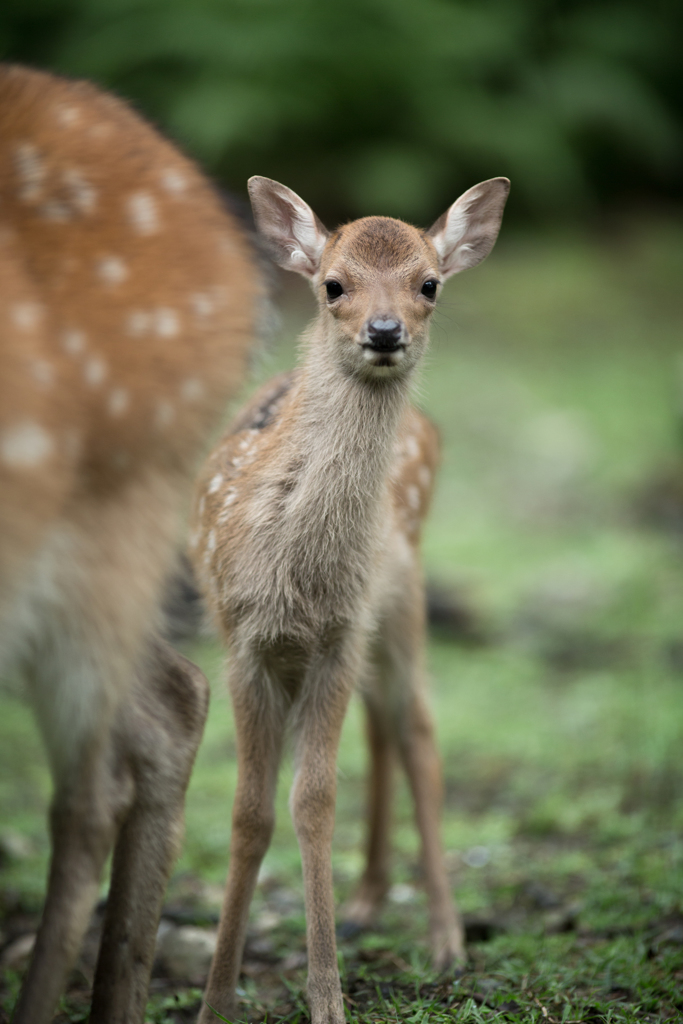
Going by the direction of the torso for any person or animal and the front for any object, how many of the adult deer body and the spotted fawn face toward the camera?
1

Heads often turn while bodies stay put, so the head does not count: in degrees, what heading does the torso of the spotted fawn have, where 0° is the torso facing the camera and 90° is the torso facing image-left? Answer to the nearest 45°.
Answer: approximately 0°

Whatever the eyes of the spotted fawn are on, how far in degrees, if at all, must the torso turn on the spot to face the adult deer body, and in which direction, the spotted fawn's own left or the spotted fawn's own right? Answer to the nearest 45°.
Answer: approximately 45° to the spotted fawn's own right
